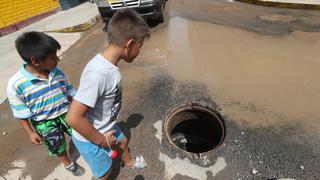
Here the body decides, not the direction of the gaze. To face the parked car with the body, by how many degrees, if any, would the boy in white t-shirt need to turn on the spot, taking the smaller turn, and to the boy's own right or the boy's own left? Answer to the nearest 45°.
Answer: approximately 90° to the boy's own left

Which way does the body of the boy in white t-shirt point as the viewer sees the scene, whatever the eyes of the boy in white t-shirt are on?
to the viewer's right
